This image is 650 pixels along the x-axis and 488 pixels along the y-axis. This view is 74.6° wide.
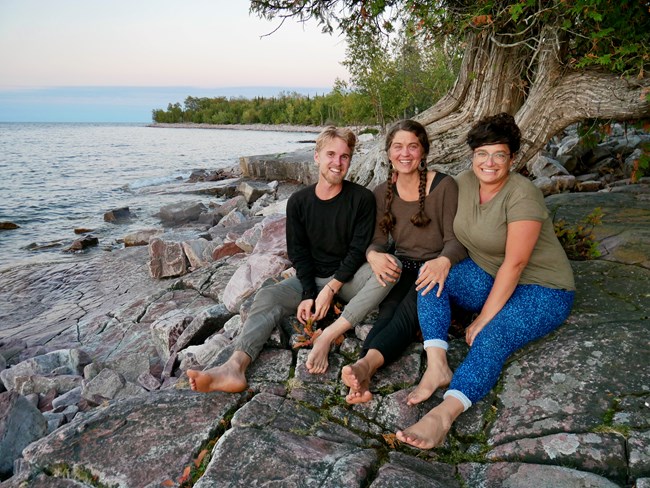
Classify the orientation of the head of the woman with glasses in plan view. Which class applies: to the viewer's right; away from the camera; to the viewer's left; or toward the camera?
toward the camera

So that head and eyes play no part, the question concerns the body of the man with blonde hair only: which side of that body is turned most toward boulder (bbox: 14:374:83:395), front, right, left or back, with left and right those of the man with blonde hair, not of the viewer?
right

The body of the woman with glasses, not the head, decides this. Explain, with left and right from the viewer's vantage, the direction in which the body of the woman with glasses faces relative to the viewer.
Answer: facing the viewer and to the left of the viewer

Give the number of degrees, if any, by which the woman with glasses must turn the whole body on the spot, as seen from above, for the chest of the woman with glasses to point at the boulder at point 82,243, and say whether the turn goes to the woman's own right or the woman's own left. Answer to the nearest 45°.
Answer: approximately 90° to the woman's own right

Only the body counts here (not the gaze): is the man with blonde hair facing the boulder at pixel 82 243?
no

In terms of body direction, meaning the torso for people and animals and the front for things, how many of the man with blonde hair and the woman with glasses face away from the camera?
0

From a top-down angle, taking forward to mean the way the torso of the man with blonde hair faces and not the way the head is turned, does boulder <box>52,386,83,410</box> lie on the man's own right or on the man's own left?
on the man's own right

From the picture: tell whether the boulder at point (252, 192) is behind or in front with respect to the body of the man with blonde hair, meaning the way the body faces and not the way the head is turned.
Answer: behind

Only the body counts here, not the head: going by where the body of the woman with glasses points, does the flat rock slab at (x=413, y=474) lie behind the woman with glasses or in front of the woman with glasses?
in front

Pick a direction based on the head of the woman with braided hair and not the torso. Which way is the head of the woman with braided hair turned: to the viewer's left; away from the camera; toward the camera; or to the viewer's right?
toward the camera

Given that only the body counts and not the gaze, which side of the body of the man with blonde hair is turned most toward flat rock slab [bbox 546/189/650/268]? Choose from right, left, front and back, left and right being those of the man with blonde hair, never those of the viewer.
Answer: left

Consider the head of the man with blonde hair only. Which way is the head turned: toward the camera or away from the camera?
toward the camera

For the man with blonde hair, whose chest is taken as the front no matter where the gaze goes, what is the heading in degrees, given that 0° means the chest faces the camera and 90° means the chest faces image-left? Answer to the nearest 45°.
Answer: approximately 0°

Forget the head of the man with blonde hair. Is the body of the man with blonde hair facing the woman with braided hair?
no

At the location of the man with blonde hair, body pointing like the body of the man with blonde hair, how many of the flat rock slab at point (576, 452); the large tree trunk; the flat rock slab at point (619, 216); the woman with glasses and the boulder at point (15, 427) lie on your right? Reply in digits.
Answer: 1
